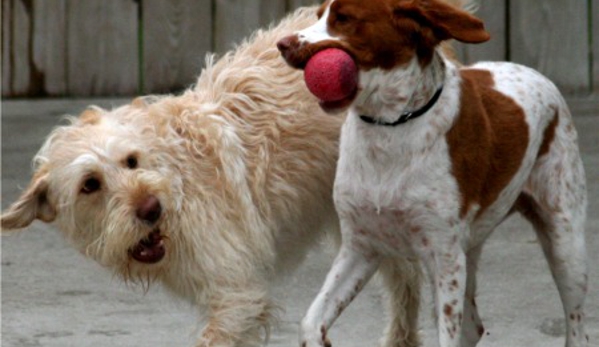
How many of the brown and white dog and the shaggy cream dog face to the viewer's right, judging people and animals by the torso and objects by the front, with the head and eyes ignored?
0

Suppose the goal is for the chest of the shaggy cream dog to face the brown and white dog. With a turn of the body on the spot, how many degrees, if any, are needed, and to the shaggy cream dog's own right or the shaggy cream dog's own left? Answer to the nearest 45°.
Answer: approximately 90° to the shaggy cream dog's own left

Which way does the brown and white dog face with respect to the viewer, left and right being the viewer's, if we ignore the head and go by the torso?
facing the viewer and to the left of the viewer

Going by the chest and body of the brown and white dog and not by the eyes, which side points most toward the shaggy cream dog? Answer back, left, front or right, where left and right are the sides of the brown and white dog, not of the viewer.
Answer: right

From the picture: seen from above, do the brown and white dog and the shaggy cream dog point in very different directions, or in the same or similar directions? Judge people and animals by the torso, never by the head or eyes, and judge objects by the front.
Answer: same or similar directions
